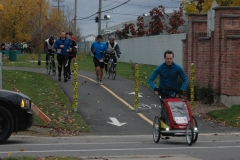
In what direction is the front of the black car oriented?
to the viewer's right

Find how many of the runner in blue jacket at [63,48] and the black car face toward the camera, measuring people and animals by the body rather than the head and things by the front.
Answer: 1

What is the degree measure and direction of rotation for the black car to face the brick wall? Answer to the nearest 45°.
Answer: approximately 45° to its left

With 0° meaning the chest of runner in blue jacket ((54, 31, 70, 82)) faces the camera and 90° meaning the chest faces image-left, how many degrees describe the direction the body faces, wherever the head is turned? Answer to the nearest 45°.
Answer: approximately 0°

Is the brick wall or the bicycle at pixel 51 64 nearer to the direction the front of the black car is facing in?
the brick wall

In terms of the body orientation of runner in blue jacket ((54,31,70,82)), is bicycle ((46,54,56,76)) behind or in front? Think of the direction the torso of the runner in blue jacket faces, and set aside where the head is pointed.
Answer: behind

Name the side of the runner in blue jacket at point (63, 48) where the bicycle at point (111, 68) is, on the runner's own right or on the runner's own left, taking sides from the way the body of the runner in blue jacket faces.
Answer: on the runner's own left

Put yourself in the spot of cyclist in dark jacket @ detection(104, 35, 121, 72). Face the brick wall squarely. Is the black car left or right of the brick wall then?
right

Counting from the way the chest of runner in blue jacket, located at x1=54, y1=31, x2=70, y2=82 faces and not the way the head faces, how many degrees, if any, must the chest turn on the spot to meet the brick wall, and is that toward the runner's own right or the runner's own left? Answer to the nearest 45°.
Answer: approximately 45° to the runner's own left

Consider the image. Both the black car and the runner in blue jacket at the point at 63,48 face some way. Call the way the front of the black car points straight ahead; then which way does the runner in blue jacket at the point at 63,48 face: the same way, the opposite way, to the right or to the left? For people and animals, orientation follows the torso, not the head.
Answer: to the right
